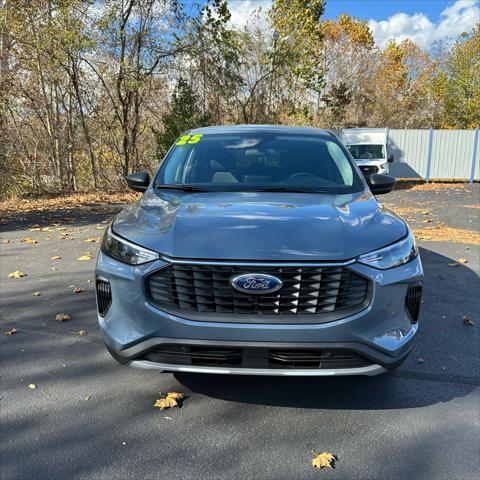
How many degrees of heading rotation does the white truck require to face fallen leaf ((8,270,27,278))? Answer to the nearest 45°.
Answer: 0° — it already faces it

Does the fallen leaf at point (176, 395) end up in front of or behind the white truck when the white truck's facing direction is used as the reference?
in front

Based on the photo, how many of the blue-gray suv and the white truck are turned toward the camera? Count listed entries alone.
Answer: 2

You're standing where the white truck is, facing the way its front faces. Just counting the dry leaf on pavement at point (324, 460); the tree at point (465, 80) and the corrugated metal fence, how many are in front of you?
1

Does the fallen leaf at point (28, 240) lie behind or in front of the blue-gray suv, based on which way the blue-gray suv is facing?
behind

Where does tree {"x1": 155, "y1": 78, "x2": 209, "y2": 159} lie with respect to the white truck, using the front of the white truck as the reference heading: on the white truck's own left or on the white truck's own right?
on the white truck's own right

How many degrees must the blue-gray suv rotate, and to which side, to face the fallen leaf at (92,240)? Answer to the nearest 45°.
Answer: approximately 135° to its right

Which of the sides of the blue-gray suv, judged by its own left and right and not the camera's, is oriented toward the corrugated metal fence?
back

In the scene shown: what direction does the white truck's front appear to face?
toward the camera

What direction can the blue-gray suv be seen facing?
toward the camera

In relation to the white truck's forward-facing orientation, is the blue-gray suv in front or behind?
in front

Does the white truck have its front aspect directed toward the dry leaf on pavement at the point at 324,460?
yes
